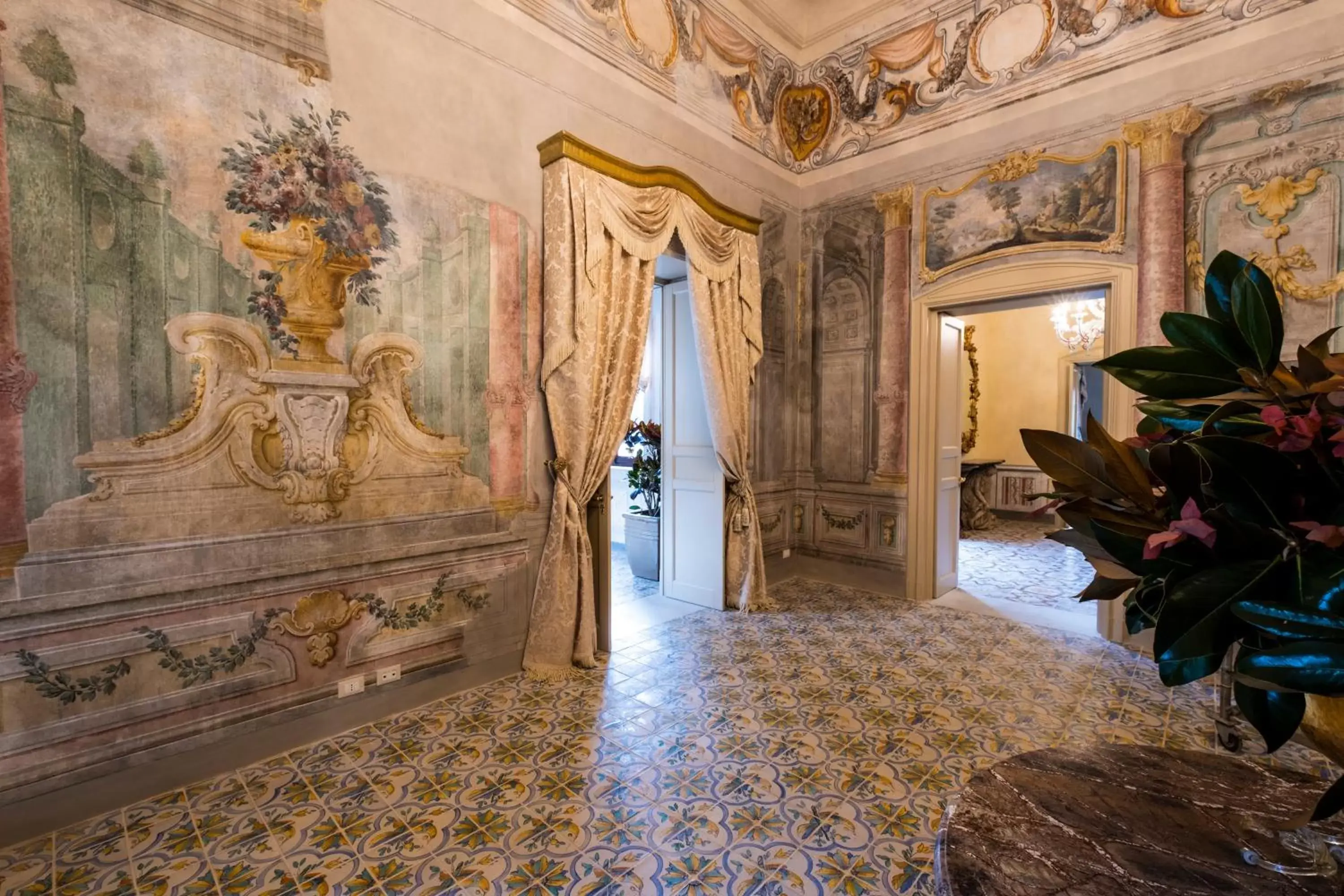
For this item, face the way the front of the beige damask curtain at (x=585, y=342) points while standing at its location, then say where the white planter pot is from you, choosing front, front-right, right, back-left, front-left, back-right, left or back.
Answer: back-left

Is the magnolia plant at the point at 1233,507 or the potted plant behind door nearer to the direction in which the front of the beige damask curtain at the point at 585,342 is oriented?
the magnolia plant

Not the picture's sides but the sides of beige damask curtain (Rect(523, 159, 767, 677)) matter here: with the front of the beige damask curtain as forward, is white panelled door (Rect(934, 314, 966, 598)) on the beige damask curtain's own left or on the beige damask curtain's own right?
on the beige damask curtain's own left

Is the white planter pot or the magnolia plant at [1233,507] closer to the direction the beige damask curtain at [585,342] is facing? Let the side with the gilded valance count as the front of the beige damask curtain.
the magnolia plant

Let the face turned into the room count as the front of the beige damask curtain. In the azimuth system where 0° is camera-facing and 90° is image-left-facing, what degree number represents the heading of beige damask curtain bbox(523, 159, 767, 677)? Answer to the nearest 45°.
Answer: approximately 315°

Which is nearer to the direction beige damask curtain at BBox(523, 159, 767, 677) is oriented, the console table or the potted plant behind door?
the console table

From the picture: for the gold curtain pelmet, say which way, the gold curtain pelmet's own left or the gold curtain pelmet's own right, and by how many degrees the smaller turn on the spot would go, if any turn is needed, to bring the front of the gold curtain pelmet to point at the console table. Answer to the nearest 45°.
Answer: approximately 90° to the gold curtain pelmet's own left
